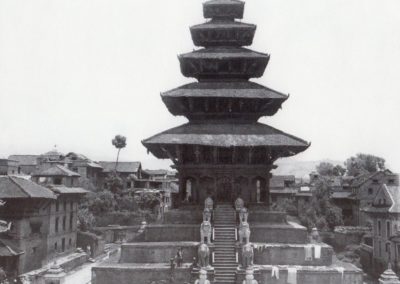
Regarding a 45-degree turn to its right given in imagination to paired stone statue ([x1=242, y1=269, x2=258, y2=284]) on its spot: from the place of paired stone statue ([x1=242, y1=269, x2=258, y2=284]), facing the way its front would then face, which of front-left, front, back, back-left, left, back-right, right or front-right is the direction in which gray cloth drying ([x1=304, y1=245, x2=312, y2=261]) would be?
back

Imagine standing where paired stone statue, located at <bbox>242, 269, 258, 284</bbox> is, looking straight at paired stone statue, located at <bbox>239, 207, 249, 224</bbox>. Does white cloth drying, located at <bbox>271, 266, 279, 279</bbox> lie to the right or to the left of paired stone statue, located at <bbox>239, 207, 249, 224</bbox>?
right

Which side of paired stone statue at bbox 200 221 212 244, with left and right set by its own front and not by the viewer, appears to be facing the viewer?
front

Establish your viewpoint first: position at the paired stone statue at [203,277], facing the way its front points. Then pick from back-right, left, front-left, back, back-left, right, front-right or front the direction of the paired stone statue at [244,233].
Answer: back-left

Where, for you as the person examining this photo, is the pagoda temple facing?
facing the viewer

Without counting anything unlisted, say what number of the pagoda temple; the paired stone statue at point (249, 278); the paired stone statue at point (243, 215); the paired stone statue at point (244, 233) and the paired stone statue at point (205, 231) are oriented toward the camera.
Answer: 5

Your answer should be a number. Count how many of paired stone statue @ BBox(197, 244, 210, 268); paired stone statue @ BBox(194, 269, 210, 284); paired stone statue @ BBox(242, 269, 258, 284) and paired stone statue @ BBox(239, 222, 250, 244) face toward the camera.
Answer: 4

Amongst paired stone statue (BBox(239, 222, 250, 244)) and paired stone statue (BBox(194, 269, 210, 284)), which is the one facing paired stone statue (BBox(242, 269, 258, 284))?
paired stone statue (BBox(239, 222, 250, 244))

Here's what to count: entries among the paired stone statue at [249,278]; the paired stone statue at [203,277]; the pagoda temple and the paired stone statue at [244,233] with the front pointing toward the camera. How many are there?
4

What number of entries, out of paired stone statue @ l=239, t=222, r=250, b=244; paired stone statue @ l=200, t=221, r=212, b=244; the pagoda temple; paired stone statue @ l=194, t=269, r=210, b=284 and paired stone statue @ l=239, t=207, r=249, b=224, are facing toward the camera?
5

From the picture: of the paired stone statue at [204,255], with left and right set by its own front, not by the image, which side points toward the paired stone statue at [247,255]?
left

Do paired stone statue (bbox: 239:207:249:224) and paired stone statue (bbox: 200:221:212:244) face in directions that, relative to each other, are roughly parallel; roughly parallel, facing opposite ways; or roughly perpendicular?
roughly parallel

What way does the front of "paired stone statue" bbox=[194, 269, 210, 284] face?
toward the camera

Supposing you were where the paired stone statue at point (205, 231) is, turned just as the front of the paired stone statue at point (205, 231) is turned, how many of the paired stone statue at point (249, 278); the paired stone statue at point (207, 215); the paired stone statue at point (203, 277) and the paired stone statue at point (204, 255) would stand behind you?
1

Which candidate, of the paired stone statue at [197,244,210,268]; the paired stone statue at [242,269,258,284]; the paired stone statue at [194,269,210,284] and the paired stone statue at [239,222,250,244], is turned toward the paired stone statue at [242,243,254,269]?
the paired stone statue at [239,222,250,244]

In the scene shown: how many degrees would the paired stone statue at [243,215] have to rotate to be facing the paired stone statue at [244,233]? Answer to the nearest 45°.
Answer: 0° — it already faces it
